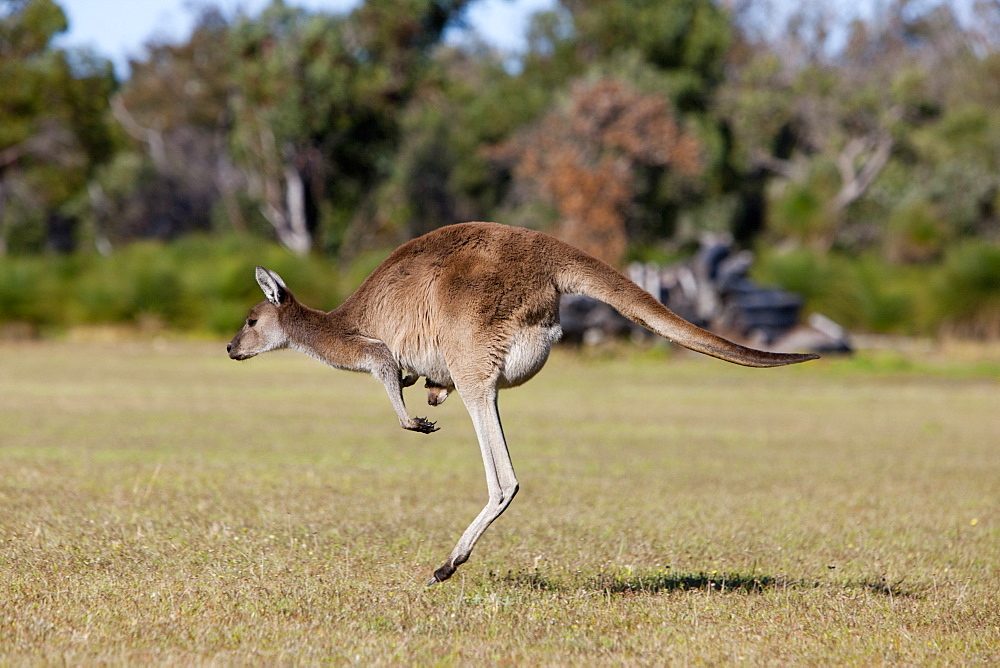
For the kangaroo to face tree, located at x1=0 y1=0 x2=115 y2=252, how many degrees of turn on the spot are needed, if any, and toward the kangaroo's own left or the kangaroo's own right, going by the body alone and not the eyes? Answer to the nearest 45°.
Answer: approximately 45° to the kangaroo's own right

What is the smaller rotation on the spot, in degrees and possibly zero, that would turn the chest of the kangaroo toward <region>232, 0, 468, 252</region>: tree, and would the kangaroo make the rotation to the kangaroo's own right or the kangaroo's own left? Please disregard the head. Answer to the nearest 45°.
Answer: approximately 90° to the kangaroo's own right

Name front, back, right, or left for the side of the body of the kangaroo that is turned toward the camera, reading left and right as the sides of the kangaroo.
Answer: left

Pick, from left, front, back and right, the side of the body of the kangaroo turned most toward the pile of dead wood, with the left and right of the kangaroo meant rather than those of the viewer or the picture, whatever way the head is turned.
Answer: right

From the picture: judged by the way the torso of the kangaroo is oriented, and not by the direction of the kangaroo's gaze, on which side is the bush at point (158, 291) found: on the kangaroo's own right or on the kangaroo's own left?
on the kangaroo's own right

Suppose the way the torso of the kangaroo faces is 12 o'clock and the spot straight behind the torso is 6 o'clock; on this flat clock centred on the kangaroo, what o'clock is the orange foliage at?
The orange foliage is roughly at 3 o'clock from the kangaroo.

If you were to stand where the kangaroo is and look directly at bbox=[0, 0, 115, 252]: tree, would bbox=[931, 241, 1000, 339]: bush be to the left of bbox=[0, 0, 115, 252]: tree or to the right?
right

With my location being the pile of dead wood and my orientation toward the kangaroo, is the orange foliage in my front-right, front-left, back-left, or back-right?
back-right

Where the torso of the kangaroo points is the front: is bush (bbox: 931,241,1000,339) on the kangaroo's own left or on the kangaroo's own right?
on the kangaroo's own right
